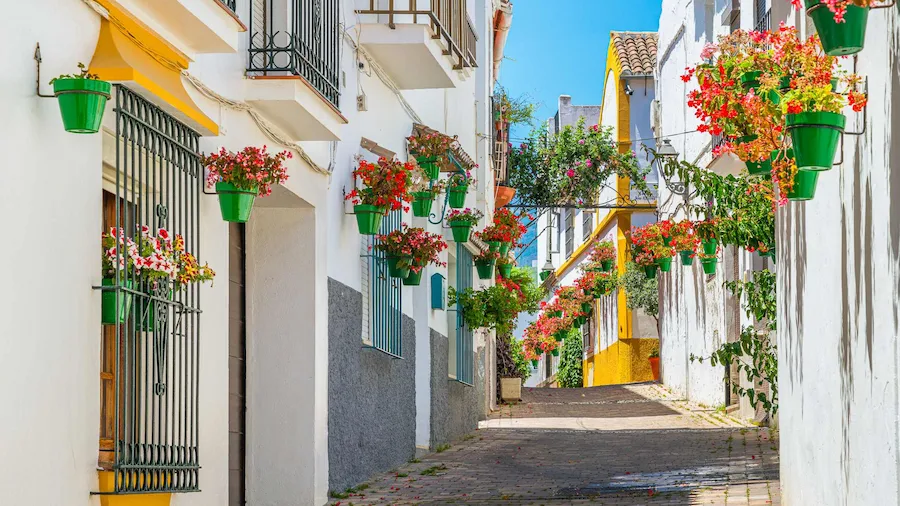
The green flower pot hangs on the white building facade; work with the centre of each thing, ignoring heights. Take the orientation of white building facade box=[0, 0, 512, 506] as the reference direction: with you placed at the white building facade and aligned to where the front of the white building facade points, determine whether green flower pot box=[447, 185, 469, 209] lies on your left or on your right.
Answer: on your left

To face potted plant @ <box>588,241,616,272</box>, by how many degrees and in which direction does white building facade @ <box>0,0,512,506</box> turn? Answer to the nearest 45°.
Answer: approximately 135° to its left

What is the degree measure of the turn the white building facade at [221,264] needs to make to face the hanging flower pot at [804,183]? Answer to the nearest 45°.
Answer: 0° — it already faces it

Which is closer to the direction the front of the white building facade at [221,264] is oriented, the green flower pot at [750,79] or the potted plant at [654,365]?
the green flower pot

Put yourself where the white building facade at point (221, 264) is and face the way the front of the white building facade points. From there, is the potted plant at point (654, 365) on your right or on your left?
on your left

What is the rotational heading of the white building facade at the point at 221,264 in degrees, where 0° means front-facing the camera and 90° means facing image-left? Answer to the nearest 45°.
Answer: approximately 315°

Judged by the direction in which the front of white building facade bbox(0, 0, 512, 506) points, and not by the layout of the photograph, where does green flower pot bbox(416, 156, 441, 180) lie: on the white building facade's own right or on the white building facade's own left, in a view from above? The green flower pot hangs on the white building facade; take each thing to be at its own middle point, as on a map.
on the white building facade's own left

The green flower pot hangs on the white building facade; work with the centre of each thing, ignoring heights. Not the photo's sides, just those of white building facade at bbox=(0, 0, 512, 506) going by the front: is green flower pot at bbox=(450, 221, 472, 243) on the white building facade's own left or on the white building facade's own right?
on the white building facade's own left

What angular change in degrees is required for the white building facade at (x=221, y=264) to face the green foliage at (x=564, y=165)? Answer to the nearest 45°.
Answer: approximately 135° to its left
